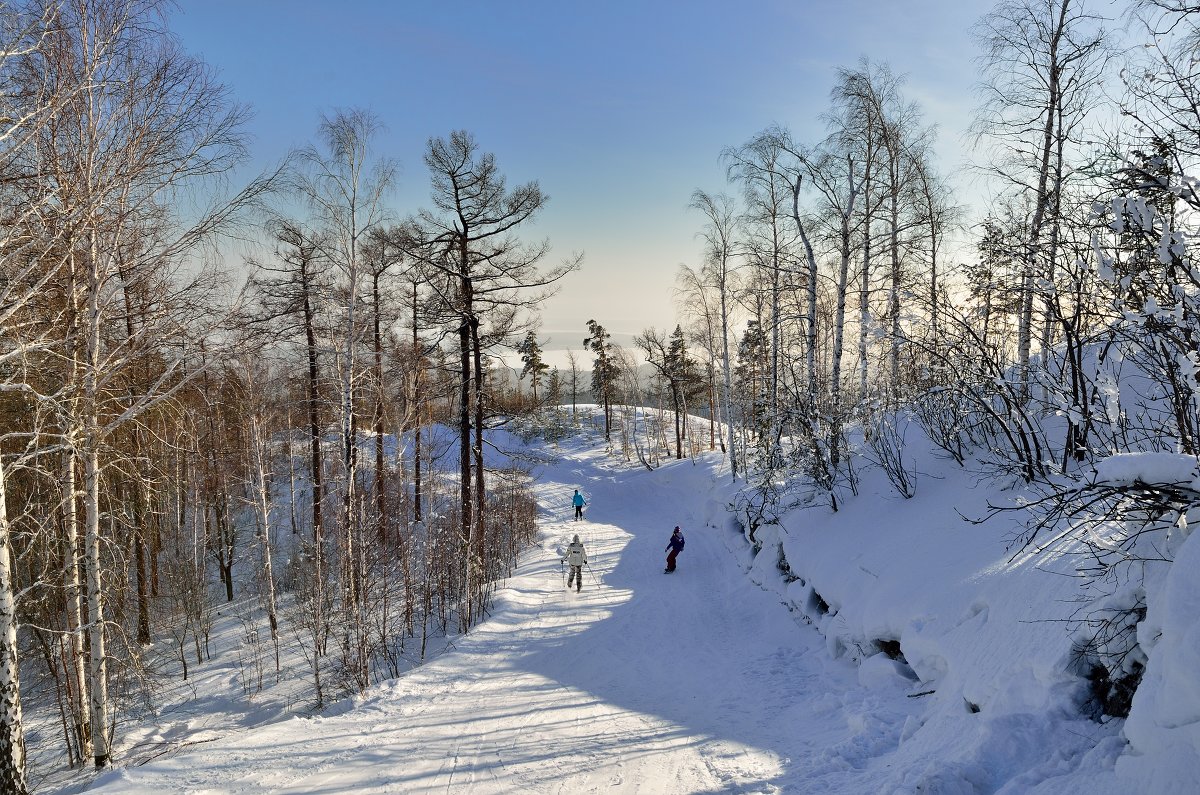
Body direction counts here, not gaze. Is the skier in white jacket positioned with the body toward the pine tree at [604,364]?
yes

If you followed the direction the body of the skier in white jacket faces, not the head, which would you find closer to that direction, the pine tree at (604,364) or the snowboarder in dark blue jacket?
the pine tree

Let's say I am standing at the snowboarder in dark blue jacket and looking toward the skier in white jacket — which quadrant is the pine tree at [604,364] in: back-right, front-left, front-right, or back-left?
back-right

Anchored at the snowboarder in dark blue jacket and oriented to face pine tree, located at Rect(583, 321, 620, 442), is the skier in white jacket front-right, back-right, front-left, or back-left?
back-left

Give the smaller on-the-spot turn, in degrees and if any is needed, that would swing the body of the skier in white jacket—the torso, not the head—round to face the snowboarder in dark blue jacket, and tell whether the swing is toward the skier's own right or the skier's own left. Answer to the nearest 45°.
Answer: approximately 45° to the skier's own right

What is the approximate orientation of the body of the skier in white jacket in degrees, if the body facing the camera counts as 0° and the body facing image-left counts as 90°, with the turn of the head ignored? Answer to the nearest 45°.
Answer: approximately 180°
